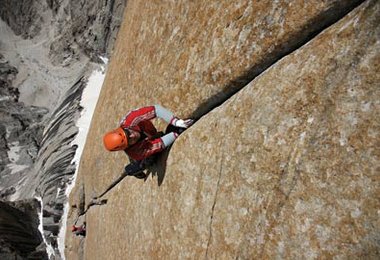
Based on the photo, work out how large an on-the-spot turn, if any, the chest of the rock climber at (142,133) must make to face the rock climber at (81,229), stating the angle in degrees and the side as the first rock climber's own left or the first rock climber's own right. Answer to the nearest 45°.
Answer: approximately 135° to the first rock climber's own left

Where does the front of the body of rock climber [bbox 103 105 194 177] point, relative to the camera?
to the viewer's right
